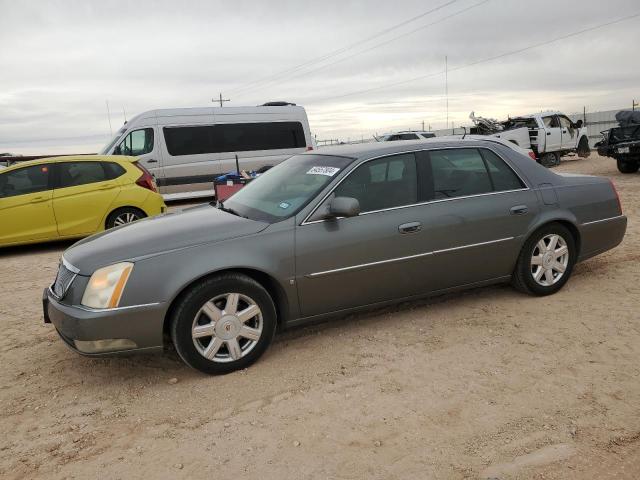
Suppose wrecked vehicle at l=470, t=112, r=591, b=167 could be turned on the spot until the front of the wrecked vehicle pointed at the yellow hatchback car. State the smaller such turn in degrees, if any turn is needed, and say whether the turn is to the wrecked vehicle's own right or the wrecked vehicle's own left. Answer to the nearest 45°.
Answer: approximately 180°

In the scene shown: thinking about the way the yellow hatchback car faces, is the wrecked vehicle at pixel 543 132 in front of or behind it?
behind

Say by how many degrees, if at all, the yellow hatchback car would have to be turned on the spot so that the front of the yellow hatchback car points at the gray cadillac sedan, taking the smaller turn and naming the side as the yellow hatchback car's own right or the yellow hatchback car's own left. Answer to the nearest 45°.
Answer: approximately 90° to the yellow hatchback car's own left

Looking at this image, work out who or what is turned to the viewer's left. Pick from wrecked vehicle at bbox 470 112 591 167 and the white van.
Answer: the white van

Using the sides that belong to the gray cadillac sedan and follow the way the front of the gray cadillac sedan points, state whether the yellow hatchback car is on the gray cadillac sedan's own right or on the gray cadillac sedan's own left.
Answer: on the gray cadillac sedan's own right

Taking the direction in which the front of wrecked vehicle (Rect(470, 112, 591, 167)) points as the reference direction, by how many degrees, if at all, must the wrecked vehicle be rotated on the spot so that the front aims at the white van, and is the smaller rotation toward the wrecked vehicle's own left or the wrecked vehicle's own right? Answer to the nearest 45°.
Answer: approximately 180°

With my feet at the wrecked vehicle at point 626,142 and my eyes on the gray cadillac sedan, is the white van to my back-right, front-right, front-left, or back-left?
front-right

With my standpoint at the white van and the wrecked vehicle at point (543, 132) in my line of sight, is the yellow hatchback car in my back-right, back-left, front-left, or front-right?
back-right

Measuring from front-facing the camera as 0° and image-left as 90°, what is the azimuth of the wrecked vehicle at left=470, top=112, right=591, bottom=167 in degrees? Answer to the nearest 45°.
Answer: approximately 225°

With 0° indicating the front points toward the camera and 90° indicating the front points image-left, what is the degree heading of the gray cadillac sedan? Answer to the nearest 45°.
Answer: approximately 45°

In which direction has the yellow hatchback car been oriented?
to the viewer's left

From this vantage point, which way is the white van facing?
to the viewer's left

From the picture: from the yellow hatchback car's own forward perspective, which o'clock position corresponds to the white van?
The white van is roughly at 4 o'clock from the yellow hatchback car.

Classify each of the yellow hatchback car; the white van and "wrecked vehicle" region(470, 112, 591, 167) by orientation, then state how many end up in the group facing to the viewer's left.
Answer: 2

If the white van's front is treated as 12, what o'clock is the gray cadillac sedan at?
The gray cadillac sedan is roughly at 9 o'clock from the white van.

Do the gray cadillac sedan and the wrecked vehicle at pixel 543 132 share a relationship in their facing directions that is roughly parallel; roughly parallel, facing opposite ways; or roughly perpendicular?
roughly parallel, facing opposite ways

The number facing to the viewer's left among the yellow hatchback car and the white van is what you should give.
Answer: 2
